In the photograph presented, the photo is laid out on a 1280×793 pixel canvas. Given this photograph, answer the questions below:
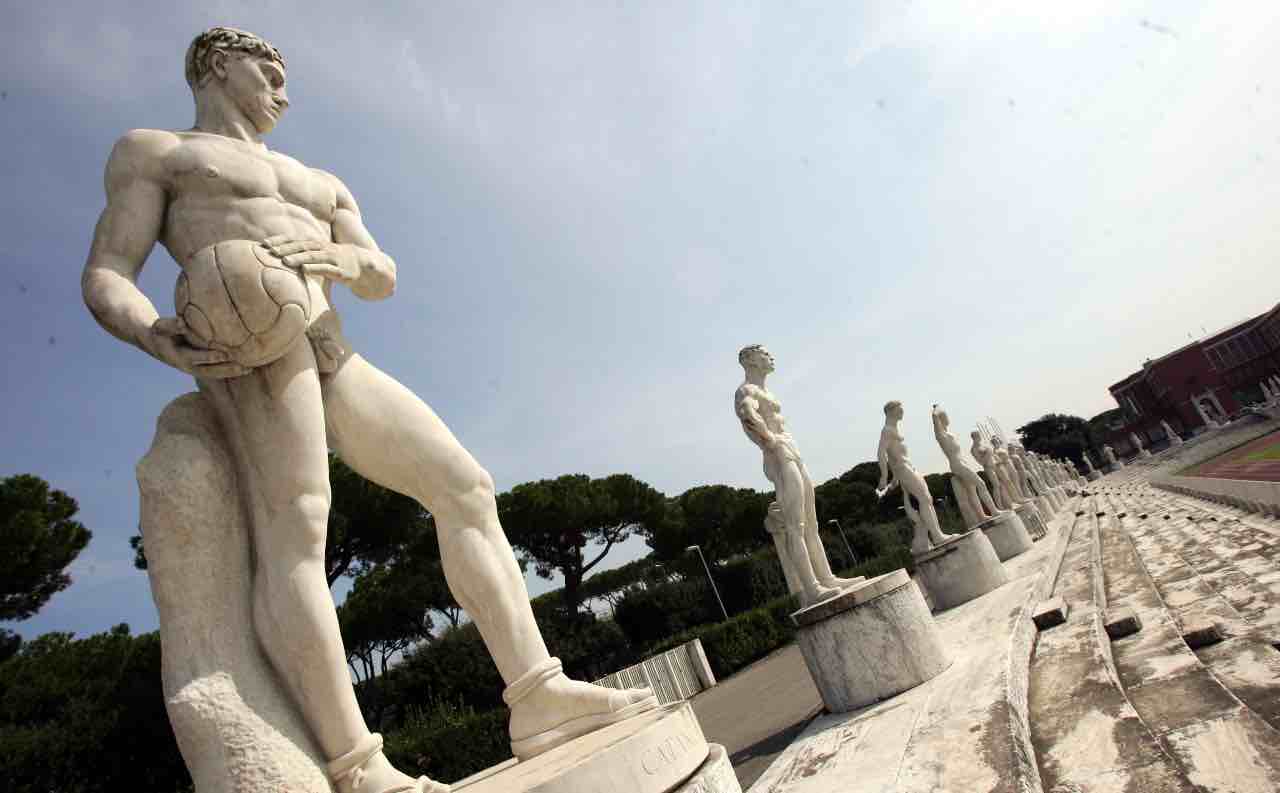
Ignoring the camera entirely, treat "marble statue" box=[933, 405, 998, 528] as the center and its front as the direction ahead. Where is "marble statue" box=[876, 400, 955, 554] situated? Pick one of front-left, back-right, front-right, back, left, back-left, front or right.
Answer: front-right

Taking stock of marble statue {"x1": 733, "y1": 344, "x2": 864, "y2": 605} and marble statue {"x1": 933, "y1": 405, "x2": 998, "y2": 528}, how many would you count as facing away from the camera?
0

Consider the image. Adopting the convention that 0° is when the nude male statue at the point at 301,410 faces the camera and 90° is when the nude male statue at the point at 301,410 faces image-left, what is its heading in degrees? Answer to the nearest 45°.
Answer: approximately 315°

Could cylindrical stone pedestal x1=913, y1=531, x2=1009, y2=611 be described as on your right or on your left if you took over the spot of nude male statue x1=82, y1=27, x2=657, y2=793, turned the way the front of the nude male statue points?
on your left

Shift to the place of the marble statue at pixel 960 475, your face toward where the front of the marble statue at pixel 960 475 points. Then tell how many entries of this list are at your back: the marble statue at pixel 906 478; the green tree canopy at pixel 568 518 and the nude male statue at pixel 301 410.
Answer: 1

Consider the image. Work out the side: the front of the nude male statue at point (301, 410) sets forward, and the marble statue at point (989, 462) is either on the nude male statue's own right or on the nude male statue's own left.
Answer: on the nude male statue's own left

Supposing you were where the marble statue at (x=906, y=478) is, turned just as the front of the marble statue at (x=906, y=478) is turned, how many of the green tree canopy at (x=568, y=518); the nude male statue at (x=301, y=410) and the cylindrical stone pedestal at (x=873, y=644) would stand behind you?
1

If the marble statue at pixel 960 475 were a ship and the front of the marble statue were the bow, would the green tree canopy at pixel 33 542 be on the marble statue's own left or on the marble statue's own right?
on the marble statue's own right
